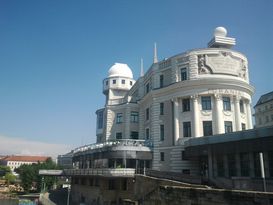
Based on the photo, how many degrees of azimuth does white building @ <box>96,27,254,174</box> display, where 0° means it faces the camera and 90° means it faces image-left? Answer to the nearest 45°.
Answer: approximately 315°
